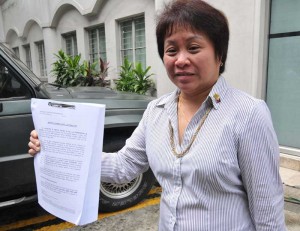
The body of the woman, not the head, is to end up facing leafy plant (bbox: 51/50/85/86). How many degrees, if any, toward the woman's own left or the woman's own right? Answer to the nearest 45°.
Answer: approximately 135° to the woman's own right

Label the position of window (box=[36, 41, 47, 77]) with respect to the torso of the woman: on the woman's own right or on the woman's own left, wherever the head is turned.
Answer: on the woman's own right

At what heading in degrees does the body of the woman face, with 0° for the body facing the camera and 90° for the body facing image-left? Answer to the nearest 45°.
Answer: approximately 45°

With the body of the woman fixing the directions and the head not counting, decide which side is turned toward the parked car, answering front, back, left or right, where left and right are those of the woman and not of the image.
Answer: right

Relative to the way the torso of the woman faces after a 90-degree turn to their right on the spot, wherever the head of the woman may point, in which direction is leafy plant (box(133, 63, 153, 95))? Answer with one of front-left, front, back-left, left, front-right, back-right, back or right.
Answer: front-right

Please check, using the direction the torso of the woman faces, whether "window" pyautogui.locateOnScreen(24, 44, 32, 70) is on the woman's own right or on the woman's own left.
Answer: on the woman's own right

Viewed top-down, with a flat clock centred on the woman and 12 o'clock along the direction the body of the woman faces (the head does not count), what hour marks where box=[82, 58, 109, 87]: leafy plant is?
The leafy plant is roughly at 4 o'clock from the woman.

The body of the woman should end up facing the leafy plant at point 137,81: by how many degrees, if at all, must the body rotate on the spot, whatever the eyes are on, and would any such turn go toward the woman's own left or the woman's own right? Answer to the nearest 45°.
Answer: approximately 135° to the woman's own right
